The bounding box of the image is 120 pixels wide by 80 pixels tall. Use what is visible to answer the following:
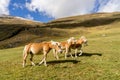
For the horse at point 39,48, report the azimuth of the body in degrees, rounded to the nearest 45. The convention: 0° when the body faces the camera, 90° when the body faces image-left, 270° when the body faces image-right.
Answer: approximately 270°
